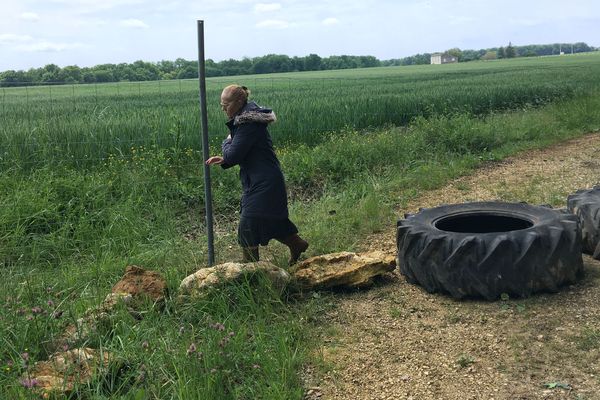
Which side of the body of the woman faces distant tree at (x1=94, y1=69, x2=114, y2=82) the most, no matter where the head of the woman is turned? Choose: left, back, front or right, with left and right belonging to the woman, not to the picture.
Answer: right

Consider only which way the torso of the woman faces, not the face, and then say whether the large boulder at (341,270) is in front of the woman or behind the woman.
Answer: behind

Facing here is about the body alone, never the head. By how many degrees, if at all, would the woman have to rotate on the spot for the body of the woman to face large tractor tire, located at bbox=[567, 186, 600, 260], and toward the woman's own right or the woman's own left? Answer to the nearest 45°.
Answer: approximately 180°

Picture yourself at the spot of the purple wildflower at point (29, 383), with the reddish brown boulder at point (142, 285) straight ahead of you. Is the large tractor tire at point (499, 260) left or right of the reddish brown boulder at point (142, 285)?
right

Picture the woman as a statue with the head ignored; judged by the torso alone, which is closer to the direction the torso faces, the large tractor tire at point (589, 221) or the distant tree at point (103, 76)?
the distant tree

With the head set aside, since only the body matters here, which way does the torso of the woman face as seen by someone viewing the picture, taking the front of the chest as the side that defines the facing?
to the viewer's left

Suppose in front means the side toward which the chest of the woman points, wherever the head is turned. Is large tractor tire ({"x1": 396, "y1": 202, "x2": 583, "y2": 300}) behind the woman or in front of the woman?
behind

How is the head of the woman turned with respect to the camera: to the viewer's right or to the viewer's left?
to the viewer's left

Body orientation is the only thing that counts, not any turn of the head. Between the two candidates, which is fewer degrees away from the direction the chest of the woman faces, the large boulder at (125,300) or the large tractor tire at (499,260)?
the large boulder

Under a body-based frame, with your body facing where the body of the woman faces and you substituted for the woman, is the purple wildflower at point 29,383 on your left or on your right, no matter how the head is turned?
on your left
